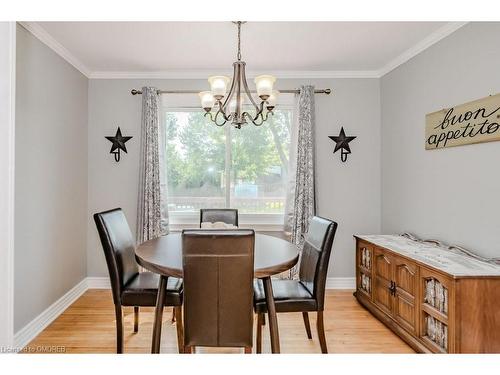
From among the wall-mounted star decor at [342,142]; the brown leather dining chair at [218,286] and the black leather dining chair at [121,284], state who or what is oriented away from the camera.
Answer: the brown leather dining chair at [218,286]

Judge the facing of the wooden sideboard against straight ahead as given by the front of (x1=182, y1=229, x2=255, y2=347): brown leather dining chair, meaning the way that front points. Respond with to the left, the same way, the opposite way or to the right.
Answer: to the left

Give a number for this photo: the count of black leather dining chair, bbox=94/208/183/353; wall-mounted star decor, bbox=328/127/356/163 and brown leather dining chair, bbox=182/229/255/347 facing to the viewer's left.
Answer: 0

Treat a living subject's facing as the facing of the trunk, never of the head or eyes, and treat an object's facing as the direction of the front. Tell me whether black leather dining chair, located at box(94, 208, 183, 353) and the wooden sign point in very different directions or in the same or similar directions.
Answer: very different directions

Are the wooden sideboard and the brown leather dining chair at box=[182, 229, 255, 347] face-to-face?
no

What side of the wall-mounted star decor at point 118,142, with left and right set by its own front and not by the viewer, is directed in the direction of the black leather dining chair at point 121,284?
front

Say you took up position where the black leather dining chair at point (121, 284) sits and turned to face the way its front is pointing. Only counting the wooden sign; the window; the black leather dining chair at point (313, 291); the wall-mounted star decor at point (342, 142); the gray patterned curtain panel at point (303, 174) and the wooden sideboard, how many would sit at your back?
0

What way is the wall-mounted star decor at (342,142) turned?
toward the camera

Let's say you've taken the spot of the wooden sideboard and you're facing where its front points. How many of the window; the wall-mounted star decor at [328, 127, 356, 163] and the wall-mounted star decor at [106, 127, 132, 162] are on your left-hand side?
0

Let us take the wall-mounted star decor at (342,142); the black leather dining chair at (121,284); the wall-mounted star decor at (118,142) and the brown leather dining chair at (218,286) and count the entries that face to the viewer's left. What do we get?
0

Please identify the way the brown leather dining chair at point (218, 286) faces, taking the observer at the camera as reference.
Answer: facing away from the viewer

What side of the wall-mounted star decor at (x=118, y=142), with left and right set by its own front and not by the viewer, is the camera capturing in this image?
front

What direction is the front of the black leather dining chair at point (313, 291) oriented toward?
to the viewer's left

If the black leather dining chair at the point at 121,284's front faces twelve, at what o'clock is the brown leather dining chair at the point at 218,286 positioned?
the brown leather dining chair at the point at 218,286 is roughly at 2 o'clock from the black leather dining chair at the point at 121,284.

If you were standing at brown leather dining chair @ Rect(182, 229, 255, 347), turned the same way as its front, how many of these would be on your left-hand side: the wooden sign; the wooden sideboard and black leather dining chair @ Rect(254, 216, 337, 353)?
0
